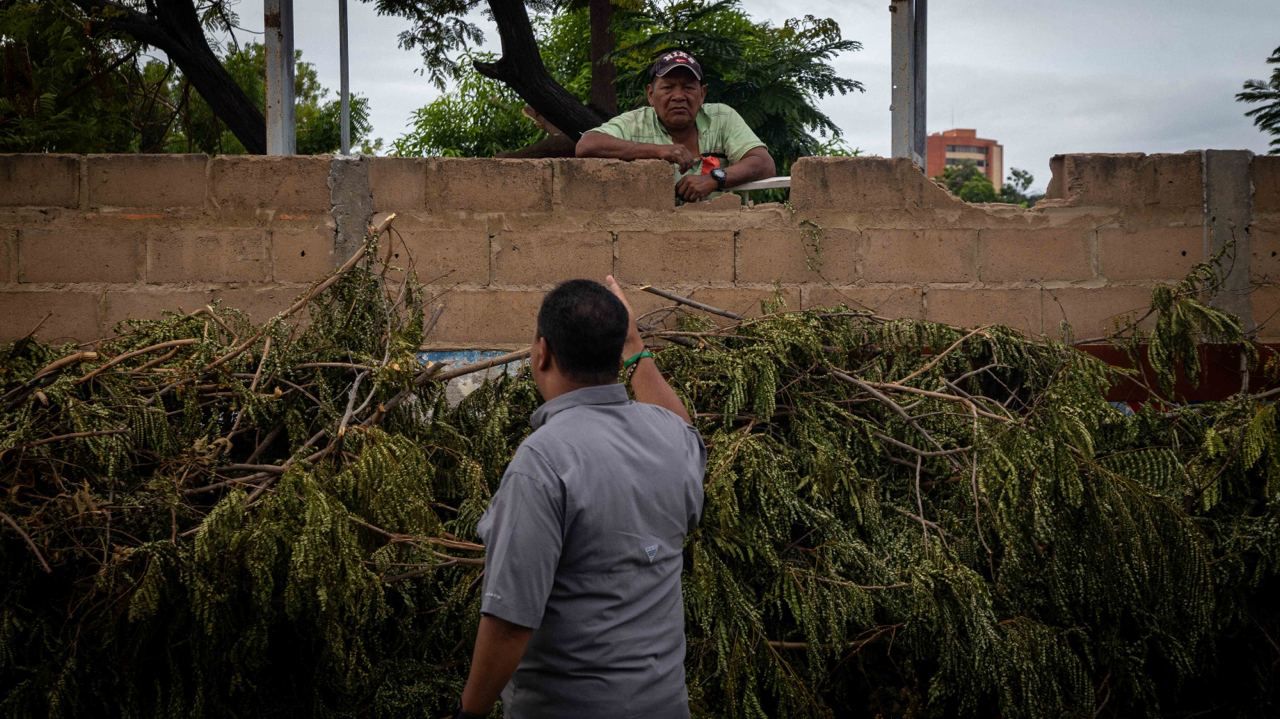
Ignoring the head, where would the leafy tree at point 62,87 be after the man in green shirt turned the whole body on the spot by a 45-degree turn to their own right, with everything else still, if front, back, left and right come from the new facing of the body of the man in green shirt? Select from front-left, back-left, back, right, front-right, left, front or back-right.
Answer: right

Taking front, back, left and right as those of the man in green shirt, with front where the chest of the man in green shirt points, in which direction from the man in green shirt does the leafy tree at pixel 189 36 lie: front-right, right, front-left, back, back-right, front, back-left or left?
back-right

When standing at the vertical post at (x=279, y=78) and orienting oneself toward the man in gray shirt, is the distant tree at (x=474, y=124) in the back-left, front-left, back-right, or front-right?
back-left

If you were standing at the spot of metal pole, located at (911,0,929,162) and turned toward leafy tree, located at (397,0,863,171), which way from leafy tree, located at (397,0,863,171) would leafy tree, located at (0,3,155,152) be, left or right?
left

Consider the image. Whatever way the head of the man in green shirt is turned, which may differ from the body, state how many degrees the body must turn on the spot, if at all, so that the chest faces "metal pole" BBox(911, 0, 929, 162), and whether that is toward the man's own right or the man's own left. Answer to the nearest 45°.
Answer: approximately 90° to the man's own left

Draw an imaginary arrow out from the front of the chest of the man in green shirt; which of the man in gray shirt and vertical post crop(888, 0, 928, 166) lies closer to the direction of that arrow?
the man in gray shirt

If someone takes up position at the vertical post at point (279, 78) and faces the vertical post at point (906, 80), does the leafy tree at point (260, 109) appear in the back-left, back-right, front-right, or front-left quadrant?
back-left

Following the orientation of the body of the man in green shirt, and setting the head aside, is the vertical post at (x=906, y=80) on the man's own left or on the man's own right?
on the man's own left

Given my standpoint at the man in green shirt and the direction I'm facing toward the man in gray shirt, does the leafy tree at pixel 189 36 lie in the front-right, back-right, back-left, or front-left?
back-right

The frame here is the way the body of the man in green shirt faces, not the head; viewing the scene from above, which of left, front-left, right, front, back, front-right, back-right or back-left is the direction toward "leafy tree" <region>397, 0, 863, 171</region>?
back

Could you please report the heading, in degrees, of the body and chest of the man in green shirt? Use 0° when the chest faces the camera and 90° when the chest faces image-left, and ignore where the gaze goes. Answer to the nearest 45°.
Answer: approximately 0°
